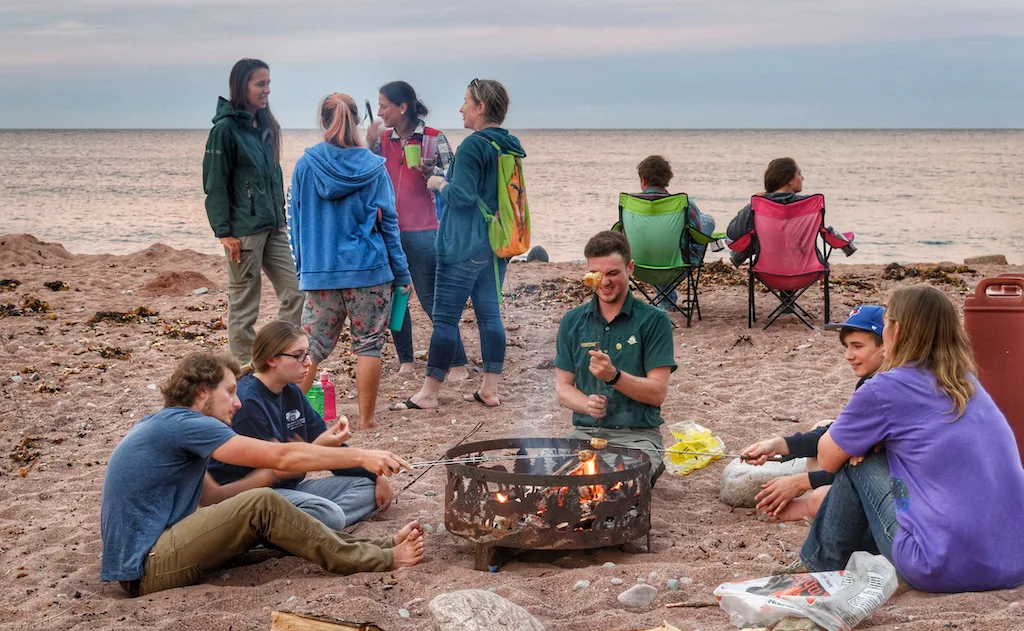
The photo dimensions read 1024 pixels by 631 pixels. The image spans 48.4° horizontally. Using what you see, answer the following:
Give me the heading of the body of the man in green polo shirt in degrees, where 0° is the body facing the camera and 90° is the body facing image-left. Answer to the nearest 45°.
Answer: approximately 0°

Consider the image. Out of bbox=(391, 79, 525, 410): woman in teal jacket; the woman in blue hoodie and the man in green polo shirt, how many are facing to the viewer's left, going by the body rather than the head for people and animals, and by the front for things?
1

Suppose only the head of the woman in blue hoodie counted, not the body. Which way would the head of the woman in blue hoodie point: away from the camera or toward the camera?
away from the camera

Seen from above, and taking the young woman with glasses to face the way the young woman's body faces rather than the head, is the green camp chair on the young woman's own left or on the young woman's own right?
on the young woman's own left

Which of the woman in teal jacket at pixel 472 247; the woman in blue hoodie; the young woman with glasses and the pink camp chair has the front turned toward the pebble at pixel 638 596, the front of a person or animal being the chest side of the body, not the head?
the young woman with glasses

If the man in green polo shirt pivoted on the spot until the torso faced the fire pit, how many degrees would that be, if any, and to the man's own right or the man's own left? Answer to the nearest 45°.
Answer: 0° — they already face it

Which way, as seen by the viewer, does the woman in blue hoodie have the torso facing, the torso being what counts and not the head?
away from the camera

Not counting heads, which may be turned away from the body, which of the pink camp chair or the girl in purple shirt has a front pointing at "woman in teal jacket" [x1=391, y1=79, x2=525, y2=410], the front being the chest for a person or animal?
the girl in purple shirt

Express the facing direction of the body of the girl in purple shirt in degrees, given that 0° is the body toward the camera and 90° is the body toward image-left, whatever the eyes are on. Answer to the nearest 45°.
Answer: approximately 135°

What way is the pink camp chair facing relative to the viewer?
away from the camera

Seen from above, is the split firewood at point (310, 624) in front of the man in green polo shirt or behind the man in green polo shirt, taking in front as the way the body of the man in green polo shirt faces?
in front

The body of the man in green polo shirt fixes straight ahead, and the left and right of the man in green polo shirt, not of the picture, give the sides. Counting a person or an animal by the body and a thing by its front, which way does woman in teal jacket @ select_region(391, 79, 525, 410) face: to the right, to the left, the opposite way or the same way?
to the right

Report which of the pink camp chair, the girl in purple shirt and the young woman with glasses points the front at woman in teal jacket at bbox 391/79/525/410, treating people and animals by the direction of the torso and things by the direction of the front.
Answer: the girl in purple shirt

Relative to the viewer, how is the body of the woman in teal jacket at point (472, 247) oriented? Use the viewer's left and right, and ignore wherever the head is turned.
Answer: facing to the left of the viewer

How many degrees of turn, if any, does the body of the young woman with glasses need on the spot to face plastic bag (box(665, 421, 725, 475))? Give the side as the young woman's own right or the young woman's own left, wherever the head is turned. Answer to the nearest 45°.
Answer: approximately 45° to the young woman's own left

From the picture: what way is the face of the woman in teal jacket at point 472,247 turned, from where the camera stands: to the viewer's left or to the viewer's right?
to the viewer's left
